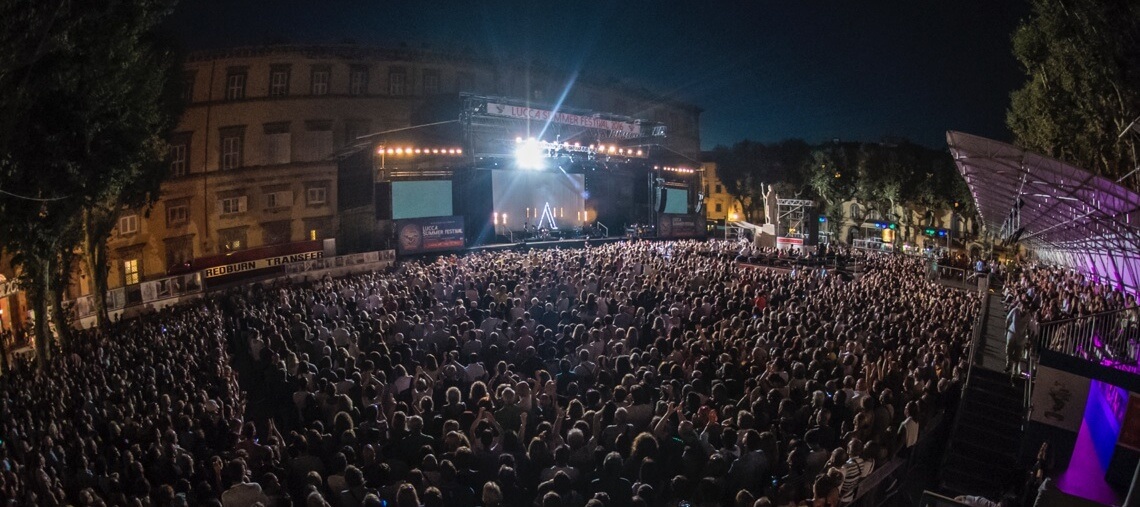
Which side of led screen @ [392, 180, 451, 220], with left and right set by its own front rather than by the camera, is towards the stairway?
front

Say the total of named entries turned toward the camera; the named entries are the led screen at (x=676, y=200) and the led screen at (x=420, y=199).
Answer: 2

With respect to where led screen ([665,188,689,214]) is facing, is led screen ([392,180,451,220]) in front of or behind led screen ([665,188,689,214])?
in front

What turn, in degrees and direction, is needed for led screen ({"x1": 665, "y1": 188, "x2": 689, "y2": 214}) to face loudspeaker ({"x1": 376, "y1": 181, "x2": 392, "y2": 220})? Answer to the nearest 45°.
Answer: approximately 45° to its right

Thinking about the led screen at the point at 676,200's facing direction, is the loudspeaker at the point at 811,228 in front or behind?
in front

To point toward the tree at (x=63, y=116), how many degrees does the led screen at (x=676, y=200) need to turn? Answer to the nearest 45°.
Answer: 0° — it already faces it

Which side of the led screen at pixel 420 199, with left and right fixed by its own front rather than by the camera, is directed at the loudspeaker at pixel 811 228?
left

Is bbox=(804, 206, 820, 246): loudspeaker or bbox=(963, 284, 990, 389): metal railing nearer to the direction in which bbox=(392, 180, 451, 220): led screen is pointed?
the metal railing

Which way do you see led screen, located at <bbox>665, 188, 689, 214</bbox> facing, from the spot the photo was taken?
facing the viewer

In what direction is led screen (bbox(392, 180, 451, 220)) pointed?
toward the camera
